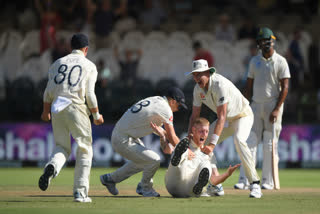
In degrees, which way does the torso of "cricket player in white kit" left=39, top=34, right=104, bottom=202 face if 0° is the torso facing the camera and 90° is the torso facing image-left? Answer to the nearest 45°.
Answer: approximately 225°

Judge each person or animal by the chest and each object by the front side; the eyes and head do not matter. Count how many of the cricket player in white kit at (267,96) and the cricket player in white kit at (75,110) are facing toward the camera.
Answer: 1

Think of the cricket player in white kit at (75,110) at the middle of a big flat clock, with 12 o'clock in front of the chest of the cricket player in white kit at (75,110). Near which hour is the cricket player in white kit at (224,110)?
the cricket player in white kit at (224,110) is roughly at 1 o'clock from the cricket player in white kit at (75,110).

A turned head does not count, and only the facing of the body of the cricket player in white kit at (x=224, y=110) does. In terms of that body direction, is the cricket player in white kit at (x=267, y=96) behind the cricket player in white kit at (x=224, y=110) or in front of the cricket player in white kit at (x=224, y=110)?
behind

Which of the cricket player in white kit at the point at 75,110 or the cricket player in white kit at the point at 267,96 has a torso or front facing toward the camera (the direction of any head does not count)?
the cricket player in white kit at the point at 267,96

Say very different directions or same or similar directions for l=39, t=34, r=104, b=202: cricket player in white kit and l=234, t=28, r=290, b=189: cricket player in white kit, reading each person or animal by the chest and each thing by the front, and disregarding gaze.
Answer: very different directions

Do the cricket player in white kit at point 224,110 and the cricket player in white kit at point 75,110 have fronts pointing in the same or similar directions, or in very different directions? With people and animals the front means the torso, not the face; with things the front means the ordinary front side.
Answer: very different directions

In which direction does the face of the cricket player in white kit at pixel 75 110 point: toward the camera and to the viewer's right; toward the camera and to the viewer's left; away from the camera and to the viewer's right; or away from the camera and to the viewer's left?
away from the camera and to the viewer's right

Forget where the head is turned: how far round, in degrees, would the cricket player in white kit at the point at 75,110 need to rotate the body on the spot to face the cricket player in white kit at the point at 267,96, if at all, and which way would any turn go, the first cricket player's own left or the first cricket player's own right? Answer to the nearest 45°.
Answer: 0° — they already face them

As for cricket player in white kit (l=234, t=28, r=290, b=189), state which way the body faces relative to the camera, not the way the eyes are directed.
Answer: toward the camera

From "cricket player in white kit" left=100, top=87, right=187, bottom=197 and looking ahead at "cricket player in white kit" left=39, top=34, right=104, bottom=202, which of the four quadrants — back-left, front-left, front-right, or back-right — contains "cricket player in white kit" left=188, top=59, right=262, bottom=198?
back-left

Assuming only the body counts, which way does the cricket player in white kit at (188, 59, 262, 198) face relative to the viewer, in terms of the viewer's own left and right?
facing the viewer and to the left of the viewer

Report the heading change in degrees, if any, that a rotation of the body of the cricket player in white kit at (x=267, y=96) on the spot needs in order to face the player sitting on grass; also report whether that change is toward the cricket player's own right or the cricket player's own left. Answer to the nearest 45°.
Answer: approximately 45° to the cricket player's own right

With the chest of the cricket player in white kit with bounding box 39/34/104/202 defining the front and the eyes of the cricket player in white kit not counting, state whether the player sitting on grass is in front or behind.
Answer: in front
